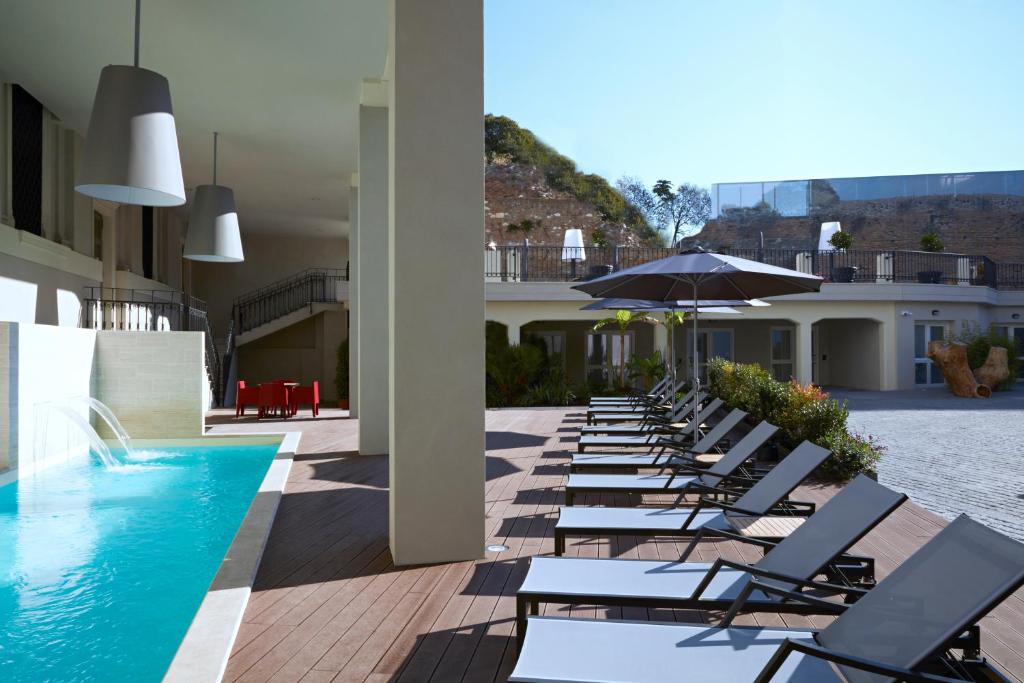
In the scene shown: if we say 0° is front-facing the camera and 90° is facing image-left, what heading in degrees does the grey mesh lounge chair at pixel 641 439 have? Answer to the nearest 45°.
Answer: approximately 90°

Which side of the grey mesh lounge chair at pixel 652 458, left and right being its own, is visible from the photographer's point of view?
left

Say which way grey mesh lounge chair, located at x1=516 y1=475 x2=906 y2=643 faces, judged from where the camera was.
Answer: facing to the left of the viewer

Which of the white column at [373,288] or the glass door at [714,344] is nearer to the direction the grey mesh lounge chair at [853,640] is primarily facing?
the white column

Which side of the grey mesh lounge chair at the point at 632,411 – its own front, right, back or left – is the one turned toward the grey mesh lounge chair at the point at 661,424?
left

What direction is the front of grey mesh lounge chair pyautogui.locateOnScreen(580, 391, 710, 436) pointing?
to the viewer's left

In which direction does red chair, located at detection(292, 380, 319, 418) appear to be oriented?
to the viewer's left

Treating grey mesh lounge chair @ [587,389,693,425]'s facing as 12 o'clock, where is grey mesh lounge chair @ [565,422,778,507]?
grey mesh lounge chair @ [565,422,778,507] is roughly at 9 o'clock from grey mesh lounge chair @ [587,389,693,425].

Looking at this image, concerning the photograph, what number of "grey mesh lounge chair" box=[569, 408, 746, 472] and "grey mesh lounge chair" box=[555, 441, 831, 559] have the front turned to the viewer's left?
2

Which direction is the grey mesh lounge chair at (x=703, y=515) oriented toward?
to the viewer's left

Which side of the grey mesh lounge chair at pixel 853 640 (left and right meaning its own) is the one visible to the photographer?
left

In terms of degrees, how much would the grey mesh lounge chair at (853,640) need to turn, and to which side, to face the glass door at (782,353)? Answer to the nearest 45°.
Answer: approximately 90° to its right

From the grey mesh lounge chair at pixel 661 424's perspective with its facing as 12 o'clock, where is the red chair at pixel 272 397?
The red chair is roughly at 1 o'clock from the grey mesh lounge chair.

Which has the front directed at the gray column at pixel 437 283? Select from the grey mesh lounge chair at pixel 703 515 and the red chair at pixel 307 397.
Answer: the grey mesh lounge chair

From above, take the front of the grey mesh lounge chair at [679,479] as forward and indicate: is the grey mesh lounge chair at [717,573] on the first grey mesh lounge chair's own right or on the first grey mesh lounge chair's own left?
on the first grey mesh lounge chair's own left

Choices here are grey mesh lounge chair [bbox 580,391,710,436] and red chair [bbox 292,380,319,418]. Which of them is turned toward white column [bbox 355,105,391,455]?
the grey mesh lounge chair

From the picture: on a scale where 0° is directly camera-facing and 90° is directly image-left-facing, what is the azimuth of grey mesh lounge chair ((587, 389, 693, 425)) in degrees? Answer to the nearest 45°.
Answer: approximately 90°
